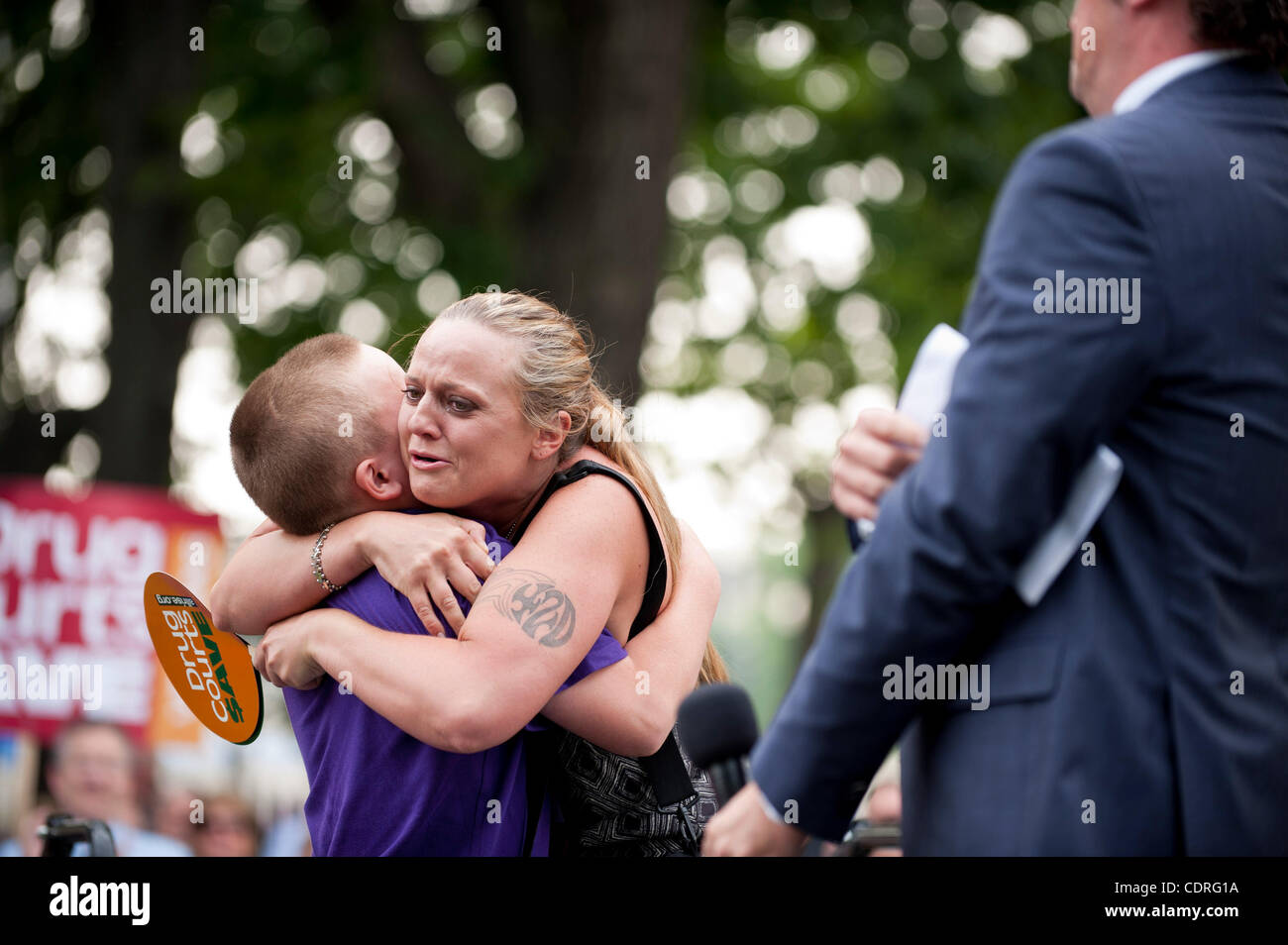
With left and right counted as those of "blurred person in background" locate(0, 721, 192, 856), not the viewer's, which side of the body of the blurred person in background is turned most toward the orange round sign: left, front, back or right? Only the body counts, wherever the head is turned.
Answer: front

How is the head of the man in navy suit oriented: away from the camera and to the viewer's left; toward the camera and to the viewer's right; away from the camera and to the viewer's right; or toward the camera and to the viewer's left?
away from the camera and to the viewer's left

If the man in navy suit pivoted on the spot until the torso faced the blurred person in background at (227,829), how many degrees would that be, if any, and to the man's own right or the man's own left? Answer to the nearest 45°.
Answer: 0° — they already face them

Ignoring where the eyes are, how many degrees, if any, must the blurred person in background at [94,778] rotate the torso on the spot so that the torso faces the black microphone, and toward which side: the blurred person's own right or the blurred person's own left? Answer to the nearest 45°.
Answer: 0° — they already face it

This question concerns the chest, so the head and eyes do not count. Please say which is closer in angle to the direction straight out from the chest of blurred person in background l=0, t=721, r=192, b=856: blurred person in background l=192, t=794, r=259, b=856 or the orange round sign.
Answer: the orange round sign

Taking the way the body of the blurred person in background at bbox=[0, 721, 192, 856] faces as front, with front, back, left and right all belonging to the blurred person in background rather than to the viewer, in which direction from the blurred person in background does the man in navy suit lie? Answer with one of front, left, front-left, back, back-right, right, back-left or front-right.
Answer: front

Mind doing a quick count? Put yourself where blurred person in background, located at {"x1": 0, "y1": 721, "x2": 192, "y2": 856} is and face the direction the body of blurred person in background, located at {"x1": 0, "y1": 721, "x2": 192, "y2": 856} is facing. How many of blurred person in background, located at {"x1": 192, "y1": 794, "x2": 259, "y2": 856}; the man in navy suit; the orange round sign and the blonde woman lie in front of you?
3

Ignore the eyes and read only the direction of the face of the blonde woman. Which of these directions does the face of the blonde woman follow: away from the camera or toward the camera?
toward the camera

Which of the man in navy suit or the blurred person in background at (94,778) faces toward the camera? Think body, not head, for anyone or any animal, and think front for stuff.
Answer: the blurred person in background

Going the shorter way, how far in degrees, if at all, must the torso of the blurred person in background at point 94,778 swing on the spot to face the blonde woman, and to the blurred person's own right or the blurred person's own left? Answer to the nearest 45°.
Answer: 0° — they already face them

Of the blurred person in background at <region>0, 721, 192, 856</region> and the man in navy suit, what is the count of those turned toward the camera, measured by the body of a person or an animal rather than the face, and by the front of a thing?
1

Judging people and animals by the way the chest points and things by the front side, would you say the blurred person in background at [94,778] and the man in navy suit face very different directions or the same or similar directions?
very different directions

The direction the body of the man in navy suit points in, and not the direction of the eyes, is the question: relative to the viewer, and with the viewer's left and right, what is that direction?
facing away from the viewer and to the left of the viewer

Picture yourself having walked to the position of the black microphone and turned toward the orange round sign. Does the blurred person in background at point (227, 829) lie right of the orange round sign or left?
right

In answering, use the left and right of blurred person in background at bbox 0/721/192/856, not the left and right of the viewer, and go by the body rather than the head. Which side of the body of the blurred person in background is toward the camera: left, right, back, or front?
front
